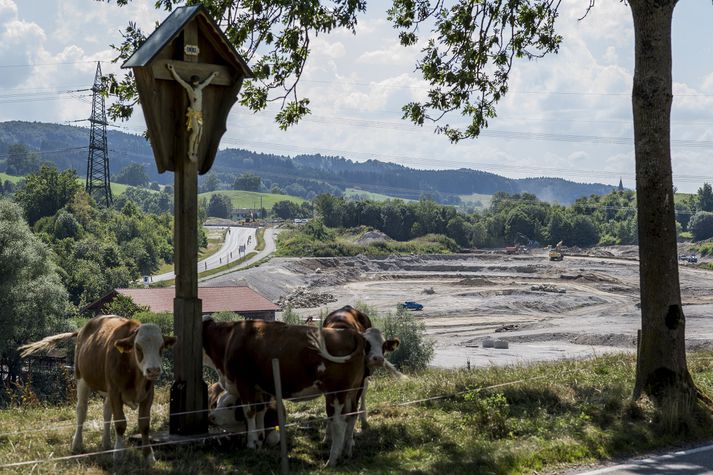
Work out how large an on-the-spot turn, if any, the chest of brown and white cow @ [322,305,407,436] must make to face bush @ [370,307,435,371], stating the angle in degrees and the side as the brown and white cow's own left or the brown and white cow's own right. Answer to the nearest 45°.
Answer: approximately 135° to the brown and white cow's own left

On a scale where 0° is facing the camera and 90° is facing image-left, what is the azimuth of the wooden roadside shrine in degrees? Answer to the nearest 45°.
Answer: approximately 315°

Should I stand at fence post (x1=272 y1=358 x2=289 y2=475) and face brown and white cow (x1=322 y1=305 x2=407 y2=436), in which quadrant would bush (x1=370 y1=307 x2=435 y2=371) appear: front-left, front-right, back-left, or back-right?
front-left

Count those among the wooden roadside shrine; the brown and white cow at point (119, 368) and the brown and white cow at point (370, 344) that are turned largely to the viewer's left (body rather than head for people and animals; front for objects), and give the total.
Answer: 0

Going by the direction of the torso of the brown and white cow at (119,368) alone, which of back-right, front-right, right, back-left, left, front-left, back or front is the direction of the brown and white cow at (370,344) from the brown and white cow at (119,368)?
front-left

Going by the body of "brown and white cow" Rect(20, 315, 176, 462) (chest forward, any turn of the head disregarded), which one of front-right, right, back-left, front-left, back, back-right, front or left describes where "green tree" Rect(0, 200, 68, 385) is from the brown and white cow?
back-left
